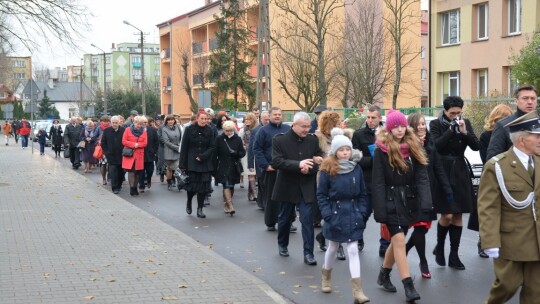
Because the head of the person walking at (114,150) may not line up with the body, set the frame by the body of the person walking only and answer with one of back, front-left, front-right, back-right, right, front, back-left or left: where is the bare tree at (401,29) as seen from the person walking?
back-left

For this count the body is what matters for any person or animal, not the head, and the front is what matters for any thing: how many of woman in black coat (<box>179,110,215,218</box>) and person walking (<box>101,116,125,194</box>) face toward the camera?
2

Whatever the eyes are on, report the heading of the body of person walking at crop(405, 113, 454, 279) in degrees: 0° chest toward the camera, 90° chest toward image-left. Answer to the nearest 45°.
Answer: approximately 315°

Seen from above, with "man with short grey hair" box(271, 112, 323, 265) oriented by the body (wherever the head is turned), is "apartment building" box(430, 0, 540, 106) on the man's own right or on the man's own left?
on the man's own left

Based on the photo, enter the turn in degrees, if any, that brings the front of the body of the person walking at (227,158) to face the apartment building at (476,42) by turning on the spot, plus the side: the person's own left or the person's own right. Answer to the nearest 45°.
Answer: approximately 135° to the person's own left

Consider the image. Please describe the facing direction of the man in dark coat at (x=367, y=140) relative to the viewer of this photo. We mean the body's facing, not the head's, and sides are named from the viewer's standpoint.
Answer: facing the viewer and to the right of the viewer

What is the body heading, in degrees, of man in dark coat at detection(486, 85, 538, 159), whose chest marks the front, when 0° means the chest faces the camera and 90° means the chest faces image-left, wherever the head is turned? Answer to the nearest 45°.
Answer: approximately 315°

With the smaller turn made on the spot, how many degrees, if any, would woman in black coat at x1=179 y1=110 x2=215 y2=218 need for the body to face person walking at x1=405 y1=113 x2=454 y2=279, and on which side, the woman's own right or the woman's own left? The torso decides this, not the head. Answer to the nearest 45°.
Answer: approximately 45° to the woman's own left

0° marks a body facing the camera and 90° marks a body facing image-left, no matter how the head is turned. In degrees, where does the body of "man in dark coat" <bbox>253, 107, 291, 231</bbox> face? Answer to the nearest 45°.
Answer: approximately 315°

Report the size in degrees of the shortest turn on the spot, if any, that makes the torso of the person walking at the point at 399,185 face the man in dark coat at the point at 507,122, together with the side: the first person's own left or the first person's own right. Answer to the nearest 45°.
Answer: approximately 90° to the first person's own left

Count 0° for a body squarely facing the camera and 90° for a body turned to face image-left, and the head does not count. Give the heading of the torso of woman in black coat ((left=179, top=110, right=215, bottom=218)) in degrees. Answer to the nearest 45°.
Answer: approximately 0°
